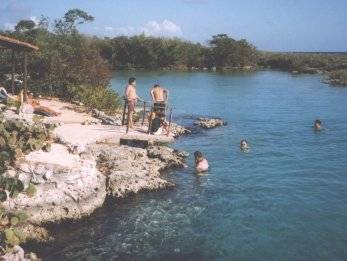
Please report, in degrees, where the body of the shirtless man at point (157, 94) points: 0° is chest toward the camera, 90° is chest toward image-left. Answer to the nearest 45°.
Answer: approximately 180°

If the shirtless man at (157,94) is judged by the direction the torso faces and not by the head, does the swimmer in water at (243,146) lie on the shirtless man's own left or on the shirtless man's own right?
on the shirtless man's own right

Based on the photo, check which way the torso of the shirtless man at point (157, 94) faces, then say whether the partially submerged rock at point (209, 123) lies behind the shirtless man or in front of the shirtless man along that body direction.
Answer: in front

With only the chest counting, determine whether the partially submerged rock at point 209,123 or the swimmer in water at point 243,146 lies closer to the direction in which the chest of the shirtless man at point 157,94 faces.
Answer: the partially submerged rock
